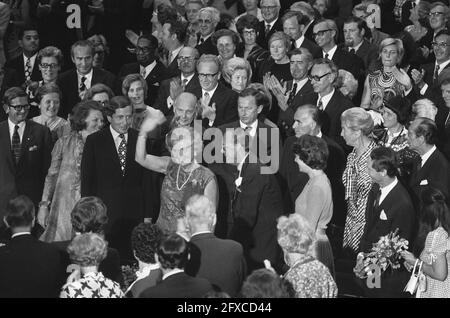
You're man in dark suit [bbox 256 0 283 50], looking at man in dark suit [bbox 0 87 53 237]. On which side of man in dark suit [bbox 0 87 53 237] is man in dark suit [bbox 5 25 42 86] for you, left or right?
right

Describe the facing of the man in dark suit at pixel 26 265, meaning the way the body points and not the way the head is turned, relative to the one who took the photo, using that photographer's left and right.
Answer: facing away from the viewer

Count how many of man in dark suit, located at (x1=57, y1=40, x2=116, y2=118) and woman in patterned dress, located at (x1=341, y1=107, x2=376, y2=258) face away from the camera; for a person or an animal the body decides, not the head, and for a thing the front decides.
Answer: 0

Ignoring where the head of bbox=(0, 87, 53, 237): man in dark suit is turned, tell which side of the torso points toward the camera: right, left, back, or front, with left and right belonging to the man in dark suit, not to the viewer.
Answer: front

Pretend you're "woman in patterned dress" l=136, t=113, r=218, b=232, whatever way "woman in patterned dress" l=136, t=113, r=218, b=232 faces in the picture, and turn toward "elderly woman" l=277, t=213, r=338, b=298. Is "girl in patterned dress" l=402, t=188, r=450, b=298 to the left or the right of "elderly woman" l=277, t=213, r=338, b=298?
left

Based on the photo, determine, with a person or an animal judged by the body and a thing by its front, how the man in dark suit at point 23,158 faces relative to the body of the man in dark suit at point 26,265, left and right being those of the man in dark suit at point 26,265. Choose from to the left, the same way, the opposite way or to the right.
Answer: the opposite way

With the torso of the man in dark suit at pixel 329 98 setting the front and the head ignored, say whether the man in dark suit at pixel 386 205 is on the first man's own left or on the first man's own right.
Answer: on the first man's own left

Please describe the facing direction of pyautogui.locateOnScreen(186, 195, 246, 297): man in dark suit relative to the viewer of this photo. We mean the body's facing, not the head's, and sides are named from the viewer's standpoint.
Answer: facing away from the viewer and to the left of the viewer

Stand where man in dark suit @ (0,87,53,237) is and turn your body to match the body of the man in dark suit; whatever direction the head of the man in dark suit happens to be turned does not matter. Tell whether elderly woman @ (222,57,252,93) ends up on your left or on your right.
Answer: on your left

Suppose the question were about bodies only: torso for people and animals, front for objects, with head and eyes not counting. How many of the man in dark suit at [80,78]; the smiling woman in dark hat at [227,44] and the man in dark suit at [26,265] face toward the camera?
2

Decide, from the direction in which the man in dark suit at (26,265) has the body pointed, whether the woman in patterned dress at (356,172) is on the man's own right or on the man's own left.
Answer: on the man's own right

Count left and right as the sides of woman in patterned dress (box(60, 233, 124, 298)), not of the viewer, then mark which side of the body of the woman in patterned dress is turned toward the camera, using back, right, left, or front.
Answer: back

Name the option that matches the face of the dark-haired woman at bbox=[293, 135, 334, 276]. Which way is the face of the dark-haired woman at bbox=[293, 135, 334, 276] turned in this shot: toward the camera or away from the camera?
away from the camera

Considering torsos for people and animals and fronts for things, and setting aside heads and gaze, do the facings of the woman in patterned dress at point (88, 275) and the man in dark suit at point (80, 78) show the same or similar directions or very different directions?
very different directions
